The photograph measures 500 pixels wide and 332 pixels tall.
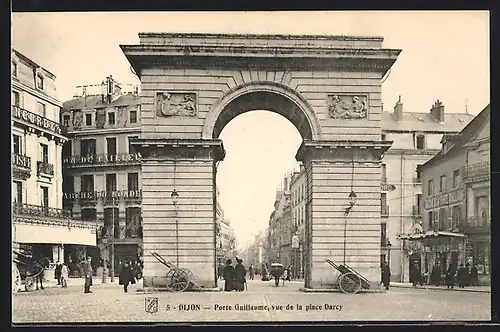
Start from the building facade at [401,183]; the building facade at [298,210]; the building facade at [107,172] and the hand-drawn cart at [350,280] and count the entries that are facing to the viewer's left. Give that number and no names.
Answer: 2

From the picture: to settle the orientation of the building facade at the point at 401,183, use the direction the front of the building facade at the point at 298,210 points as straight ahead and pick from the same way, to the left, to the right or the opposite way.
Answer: to the left

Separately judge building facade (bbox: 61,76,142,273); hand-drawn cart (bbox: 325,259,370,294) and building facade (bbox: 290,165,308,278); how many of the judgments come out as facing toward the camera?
1

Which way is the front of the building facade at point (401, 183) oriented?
toward the camera

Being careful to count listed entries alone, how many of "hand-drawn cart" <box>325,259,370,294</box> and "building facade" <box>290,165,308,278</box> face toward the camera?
0

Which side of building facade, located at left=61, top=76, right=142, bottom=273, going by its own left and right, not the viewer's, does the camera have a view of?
front

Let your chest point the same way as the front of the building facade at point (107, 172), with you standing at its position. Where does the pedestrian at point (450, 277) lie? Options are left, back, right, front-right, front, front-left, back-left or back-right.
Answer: left

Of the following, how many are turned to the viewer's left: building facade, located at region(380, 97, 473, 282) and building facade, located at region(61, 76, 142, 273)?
0

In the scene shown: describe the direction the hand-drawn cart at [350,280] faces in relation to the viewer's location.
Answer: facing to the left of the viewer

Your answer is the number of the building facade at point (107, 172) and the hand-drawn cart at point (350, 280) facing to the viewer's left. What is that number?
1

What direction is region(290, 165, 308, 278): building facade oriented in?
to the viewer's left

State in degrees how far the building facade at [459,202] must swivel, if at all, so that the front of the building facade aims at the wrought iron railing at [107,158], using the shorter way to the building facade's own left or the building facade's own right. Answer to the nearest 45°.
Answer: approximately 45° to the building facade's own right

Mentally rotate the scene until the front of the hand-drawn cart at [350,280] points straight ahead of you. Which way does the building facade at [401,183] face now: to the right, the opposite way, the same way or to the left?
to the left
